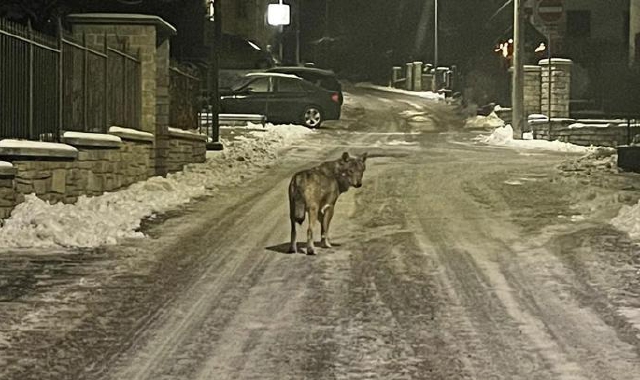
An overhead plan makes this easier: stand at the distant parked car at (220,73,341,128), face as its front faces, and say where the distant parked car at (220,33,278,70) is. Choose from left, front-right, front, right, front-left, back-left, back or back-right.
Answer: right

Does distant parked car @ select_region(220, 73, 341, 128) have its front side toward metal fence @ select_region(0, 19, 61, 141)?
no

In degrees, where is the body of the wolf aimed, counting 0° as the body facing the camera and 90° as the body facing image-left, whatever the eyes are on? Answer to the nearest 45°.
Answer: approximately 225°

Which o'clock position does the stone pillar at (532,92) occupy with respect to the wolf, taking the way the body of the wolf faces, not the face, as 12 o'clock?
The stone pillar is roughly at 11 o'clock from the wolf.

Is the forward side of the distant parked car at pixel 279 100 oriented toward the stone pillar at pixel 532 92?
no

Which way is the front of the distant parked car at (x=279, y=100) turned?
to the viewer's left

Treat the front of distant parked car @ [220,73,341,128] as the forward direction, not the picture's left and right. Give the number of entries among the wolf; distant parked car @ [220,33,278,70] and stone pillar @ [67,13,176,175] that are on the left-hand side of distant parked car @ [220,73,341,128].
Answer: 2

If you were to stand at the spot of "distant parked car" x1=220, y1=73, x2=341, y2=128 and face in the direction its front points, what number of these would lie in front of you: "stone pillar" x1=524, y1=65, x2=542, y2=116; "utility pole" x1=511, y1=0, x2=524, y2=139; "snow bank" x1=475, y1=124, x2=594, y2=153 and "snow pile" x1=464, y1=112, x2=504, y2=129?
0

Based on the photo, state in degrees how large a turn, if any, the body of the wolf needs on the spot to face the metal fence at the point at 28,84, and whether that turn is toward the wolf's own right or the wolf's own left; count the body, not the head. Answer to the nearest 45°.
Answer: approximately 90° to the wolf's own left
